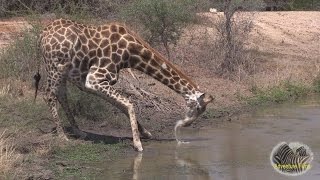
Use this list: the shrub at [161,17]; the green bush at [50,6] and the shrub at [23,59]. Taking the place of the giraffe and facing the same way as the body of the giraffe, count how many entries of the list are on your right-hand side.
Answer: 0

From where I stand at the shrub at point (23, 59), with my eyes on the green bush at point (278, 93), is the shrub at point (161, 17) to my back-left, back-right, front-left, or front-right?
front-left

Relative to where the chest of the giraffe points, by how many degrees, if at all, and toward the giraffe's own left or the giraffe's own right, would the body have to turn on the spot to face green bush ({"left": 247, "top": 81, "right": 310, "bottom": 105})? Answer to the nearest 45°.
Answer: approximately 45° to the giraffe's own left

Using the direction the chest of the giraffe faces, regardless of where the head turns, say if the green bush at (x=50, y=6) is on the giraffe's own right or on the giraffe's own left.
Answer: on the giraffe's own left

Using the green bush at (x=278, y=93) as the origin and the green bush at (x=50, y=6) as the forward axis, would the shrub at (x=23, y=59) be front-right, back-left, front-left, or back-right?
front-left

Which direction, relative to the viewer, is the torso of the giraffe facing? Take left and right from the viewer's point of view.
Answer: facing to the right of the viewer

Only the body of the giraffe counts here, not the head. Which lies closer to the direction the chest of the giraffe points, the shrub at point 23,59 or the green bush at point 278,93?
the green bush

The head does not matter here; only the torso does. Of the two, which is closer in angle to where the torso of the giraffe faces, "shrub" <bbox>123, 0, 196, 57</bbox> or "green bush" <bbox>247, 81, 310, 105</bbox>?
the green bush

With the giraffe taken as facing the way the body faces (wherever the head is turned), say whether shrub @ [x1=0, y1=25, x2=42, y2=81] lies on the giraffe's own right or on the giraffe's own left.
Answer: on the giraffe's own left

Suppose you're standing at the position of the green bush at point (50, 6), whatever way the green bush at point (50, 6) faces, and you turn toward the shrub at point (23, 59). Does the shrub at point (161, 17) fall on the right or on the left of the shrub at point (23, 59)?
left

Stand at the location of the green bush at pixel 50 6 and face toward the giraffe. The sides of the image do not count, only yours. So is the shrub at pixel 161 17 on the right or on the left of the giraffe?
left
